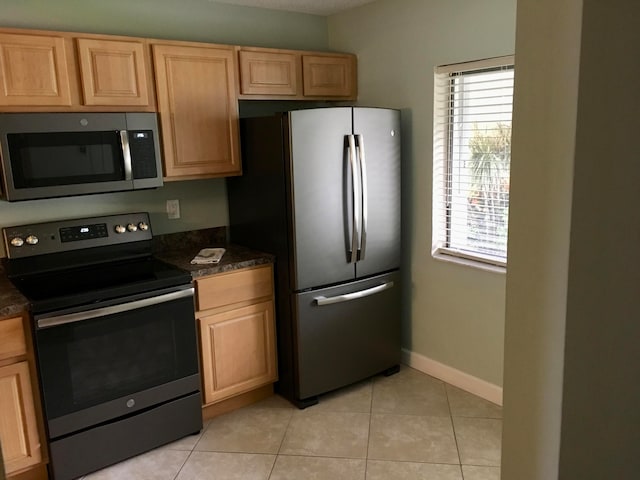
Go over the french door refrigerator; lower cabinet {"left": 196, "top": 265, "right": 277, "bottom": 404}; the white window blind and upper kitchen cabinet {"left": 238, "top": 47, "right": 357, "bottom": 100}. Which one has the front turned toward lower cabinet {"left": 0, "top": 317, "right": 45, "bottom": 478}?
the white window blind

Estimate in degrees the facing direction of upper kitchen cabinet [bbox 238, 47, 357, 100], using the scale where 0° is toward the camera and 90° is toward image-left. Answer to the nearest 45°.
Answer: approximately 315°

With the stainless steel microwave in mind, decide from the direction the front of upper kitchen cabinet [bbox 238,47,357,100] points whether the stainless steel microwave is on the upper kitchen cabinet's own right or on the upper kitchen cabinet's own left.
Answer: on the upper kitchen cabinet's own right

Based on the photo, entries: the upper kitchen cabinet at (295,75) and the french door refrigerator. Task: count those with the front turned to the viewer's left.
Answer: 0

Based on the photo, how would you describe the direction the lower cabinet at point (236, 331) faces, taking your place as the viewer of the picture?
facing the viewer and to the right of the viewer

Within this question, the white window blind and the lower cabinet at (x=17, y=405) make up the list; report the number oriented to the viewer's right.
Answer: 0

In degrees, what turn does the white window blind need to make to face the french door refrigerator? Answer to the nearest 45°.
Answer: approximately 45° to its right

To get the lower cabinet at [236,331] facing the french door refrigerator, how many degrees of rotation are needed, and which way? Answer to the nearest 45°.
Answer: approximately 45° to its left

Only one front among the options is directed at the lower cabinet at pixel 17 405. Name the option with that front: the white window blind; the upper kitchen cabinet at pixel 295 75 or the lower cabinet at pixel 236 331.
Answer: the white window blind

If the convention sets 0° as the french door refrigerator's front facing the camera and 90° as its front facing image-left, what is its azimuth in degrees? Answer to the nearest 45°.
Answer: approximately 315°

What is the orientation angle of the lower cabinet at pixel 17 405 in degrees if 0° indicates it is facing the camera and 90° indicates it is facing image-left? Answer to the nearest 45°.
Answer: approximately 0°
